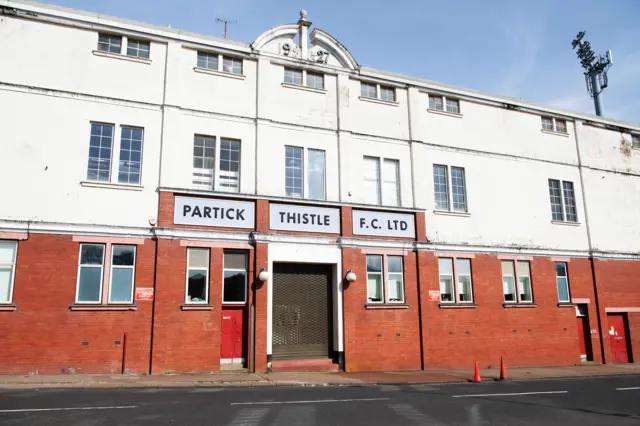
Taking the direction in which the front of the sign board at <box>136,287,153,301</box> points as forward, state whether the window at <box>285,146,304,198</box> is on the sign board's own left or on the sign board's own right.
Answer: on the sign board's own left

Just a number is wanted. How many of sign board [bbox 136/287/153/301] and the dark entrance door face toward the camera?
2

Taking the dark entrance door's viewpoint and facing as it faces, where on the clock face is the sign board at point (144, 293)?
The sign board is roughly at 2 o'clock from the dark entrance door.

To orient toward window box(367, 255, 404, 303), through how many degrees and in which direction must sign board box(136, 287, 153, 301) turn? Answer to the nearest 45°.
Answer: approximately 90° to its left

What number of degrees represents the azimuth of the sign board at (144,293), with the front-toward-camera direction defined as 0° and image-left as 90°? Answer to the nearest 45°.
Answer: approximately 0°

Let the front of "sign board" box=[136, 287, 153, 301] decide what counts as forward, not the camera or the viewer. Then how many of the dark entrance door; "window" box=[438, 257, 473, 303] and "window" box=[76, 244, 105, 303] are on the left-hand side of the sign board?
2

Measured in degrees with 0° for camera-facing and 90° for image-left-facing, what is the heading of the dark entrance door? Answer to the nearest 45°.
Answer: approximately 0°

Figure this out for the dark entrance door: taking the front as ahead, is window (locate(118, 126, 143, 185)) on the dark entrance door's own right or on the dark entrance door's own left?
on the dark entrance door's own right

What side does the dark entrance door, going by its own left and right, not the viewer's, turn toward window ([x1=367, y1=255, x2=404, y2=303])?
left
